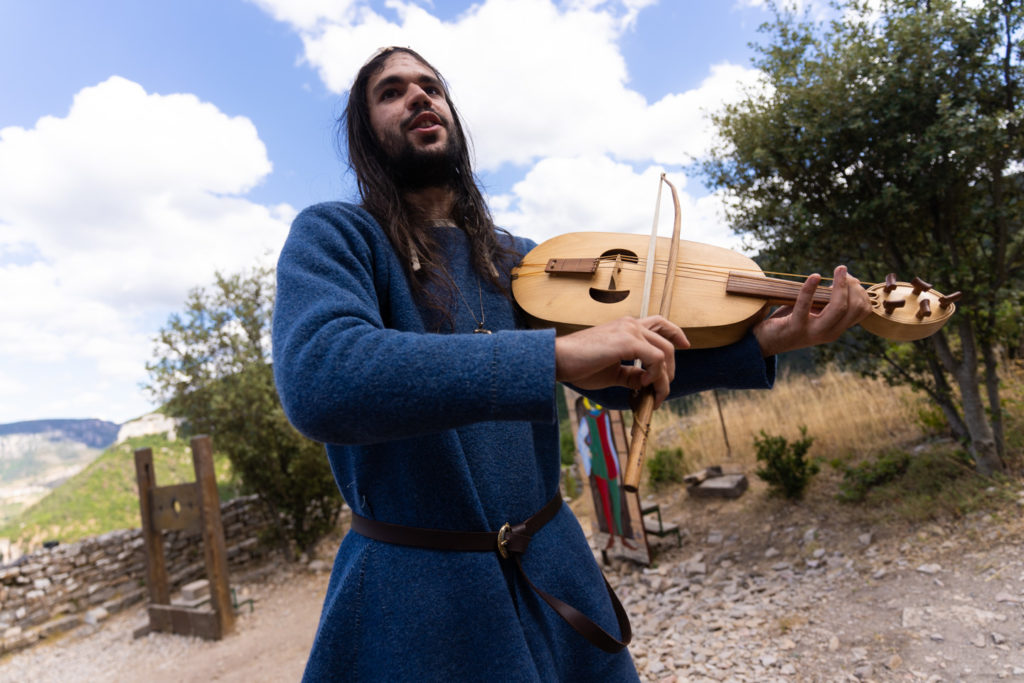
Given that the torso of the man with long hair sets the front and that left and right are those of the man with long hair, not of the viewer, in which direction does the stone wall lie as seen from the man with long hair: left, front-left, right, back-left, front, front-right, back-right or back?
back

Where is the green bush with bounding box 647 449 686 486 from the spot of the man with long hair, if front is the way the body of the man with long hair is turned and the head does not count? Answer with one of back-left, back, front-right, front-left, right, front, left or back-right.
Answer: back-left

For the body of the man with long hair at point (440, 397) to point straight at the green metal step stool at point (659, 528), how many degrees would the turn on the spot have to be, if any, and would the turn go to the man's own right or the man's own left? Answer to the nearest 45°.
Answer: approximately 135° to the man's own left

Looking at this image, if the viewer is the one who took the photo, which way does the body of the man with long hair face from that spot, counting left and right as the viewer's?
facing the viewer and to the right of the viewer

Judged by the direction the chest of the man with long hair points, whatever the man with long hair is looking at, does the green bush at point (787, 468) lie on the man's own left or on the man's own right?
on the man's own left

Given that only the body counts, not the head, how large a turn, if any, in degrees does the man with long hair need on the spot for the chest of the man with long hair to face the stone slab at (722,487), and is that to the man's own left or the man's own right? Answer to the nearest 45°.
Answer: approximately 135° to the man's own left

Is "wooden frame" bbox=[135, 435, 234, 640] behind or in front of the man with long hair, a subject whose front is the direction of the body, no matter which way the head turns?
behind

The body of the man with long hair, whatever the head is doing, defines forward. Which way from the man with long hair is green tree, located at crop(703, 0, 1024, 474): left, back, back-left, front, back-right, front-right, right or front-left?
left
